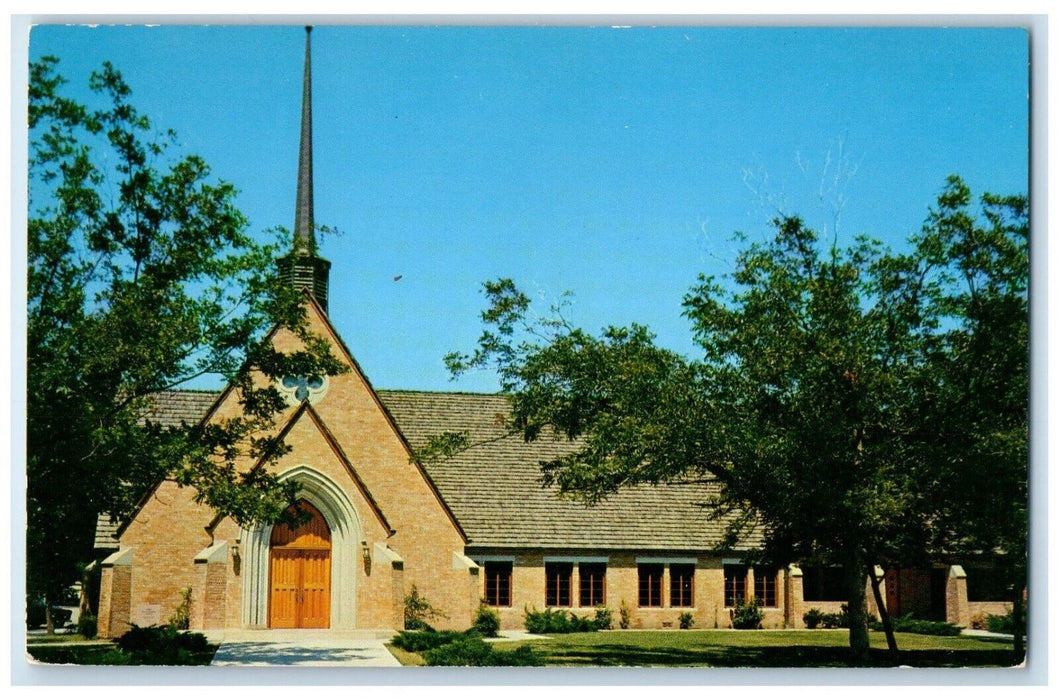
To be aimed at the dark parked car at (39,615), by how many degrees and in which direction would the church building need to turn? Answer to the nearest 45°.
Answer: approximately 45° to its right

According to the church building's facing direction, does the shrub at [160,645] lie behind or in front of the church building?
in front

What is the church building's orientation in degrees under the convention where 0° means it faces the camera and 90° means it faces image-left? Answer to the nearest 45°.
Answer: approximately 0°

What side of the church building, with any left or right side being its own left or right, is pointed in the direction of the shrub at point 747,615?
left
